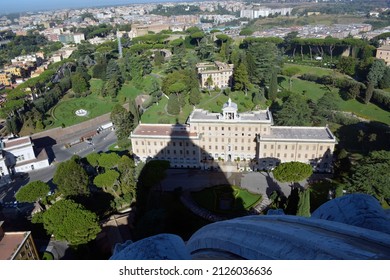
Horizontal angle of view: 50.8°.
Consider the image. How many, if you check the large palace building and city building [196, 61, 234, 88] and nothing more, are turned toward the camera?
2

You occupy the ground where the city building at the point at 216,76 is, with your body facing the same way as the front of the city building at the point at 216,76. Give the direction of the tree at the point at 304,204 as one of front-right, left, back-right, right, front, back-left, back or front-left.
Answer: front

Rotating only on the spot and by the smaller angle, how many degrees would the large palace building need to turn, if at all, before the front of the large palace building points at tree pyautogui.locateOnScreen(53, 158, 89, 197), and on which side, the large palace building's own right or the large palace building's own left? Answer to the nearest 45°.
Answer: approximately 45° to the large palace building's own right

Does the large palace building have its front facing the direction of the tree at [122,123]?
no

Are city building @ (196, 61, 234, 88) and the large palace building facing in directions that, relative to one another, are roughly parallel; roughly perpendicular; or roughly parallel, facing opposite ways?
roughly parallel

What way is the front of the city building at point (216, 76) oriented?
toward the camera

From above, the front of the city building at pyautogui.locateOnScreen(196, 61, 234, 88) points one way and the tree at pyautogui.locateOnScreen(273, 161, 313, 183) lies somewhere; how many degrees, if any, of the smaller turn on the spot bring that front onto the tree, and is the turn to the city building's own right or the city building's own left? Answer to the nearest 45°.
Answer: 0° — it already faces it

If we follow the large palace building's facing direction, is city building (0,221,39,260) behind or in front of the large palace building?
in front

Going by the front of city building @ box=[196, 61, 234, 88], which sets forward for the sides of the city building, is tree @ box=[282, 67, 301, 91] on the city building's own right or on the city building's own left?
on the city building's own left

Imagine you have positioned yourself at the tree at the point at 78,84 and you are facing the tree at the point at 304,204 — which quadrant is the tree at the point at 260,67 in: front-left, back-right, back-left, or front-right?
front-left

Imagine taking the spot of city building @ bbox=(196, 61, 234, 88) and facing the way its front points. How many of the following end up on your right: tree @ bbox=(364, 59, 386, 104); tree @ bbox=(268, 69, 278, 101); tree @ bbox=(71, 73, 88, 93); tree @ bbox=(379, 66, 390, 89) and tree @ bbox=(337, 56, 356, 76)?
1

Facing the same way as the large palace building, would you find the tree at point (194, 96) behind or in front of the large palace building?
behind

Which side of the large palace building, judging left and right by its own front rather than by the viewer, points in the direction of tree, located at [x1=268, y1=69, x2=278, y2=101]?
back

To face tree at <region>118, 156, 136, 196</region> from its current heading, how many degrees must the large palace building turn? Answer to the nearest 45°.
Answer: approximately 45° to its right

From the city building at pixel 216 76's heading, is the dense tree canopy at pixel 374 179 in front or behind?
in front

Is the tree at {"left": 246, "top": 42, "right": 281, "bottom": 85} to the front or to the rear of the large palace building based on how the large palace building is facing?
to the rear

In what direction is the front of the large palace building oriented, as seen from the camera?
facing the viewer

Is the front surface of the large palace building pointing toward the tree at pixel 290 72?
no
